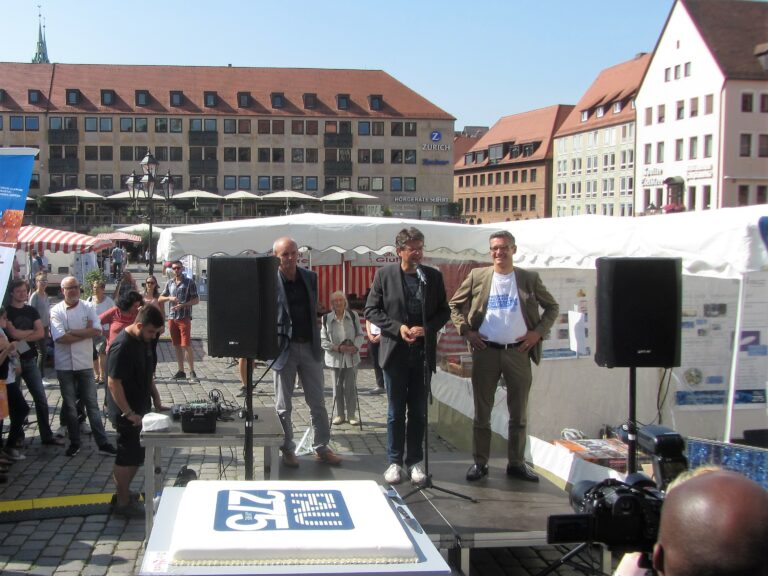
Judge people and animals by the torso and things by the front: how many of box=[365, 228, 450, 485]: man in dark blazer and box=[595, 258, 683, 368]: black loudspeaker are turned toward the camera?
2

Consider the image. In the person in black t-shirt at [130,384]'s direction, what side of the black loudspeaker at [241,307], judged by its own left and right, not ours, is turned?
right

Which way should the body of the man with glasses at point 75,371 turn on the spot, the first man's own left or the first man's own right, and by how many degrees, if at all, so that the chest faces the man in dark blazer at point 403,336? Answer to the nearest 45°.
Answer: approximately 45° to the first man's own left

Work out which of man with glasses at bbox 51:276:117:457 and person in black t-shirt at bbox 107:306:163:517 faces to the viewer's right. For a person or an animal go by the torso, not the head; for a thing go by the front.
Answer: the person in black t-shirt

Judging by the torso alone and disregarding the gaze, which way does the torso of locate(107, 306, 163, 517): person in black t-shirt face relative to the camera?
to the viewer's right

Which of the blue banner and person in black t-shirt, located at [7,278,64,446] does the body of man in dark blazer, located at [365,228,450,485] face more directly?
the blue banner

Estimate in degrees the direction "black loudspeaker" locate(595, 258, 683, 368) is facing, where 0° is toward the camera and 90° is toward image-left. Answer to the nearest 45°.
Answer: approximately 0°

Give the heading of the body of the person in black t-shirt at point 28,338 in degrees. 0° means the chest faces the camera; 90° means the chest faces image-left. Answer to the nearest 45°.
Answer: approximately 315°

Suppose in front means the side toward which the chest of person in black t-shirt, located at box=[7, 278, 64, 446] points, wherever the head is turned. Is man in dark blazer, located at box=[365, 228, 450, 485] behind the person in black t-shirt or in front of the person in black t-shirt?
in front

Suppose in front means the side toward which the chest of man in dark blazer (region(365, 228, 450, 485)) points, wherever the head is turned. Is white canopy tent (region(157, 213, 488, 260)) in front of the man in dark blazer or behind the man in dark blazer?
behind

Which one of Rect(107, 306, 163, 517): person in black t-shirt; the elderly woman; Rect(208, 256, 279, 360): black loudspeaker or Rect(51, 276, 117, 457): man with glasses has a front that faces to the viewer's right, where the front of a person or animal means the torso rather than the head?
the person in black t-shirt
